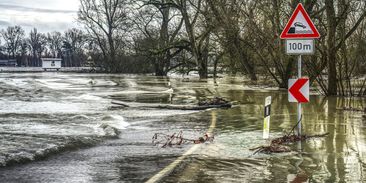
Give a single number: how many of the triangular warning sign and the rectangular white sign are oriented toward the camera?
2

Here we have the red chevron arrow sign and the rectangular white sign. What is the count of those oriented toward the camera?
2

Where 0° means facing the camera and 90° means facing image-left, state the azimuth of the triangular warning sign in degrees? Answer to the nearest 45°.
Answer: approximately 0°

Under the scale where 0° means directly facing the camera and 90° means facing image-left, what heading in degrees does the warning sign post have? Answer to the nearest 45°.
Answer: approximately 0°
